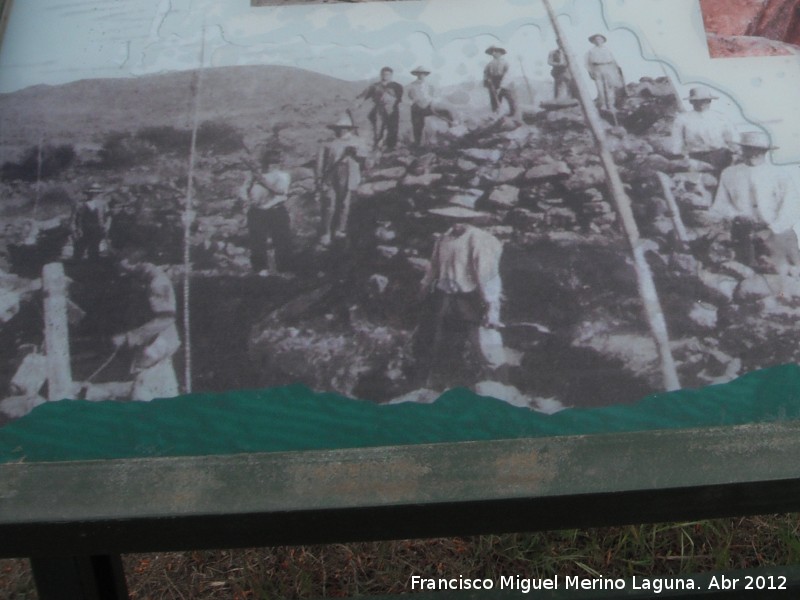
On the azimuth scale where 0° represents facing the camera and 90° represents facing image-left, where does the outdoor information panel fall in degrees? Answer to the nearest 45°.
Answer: approximately 0°
